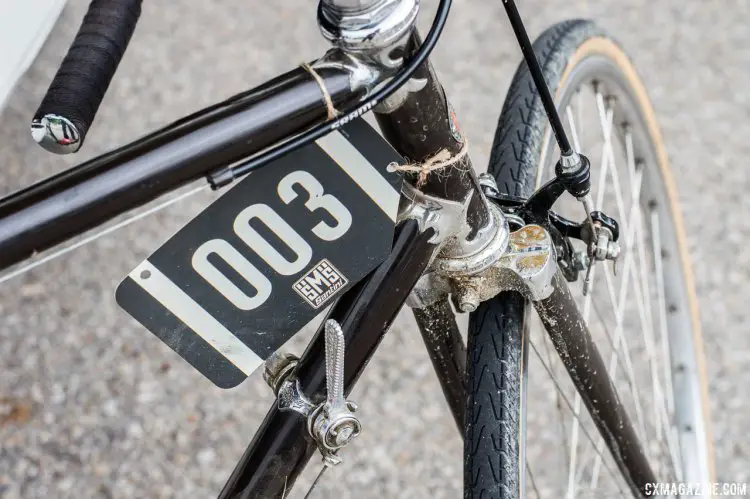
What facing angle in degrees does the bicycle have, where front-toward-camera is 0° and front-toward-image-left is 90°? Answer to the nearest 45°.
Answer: approximately 225°
